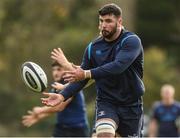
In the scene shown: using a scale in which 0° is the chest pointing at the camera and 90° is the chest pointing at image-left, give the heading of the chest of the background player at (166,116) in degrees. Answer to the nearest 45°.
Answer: approximately 0°
